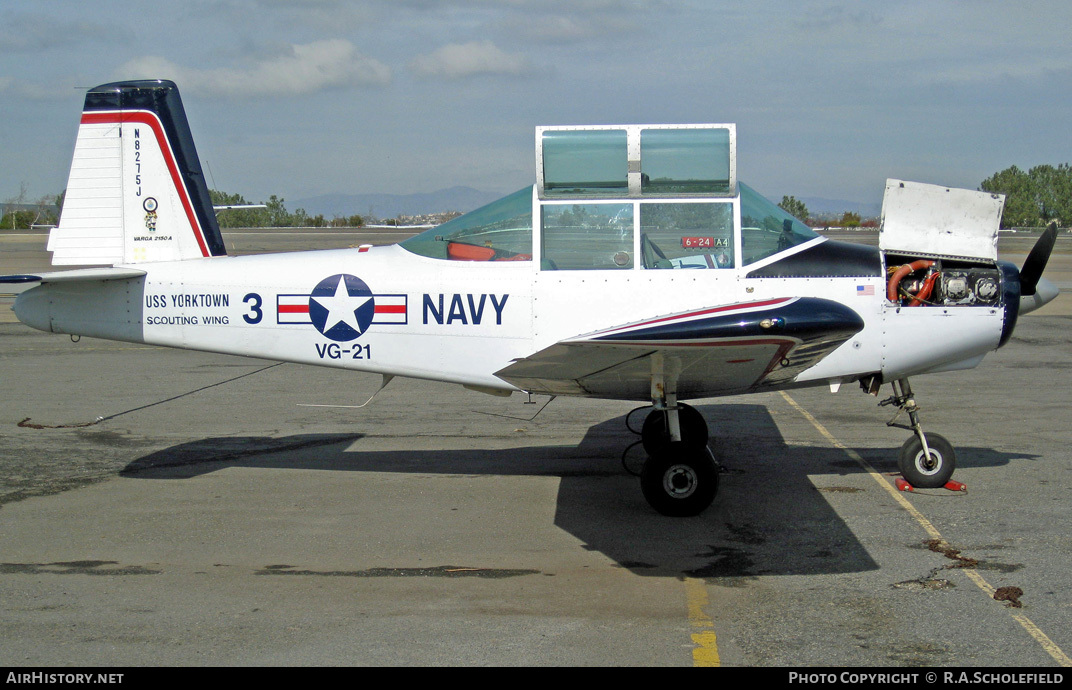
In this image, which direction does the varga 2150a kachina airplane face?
to the viewer's right

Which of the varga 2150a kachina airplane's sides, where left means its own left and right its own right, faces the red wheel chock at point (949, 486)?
front
